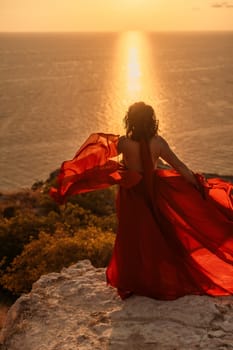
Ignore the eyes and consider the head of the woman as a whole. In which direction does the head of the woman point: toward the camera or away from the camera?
away from the camera

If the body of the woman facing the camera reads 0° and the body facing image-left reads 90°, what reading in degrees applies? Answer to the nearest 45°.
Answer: approximately 180°

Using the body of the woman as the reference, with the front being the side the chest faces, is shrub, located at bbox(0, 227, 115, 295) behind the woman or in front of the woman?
in front
